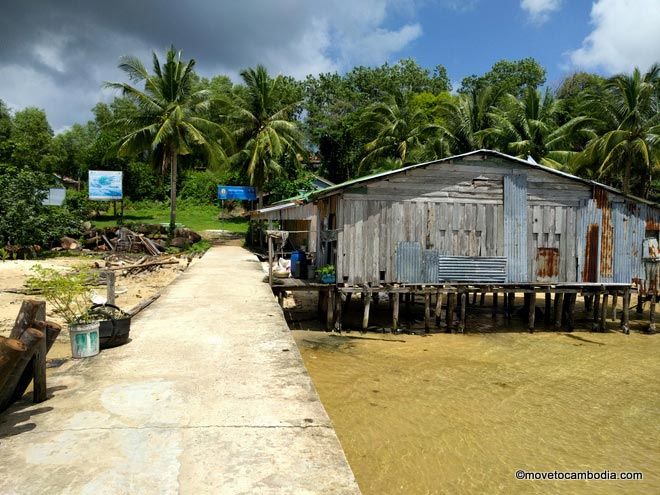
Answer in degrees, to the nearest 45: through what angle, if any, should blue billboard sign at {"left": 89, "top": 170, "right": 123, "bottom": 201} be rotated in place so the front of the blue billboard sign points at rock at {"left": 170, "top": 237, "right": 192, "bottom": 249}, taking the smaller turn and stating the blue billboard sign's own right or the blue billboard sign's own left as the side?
approximately 45° to the blue billboard sign's own left

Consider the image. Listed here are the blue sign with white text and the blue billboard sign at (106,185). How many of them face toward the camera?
2

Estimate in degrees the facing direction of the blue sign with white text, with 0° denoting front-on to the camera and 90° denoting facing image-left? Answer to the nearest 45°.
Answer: approximately 0°

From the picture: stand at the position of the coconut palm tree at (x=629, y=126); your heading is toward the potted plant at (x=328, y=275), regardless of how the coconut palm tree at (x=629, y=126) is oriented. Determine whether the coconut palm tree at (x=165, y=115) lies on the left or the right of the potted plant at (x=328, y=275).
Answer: right

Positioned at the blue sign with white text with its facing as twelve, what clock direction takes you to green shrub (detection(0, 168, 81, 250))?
The green shrub is roughly at 2 o'clock from the blue sign with white text.

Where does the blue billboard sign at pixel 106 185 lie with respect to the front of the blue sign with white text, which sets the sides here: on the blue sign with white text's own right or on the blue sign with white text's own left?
on the blue sign with white text's own right

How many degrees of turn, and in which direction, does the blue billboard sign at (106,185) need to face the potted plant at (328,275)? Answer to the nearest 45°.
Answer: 0° — it already faces it

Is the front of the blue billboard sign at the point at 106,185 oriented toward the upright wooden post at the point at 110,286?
yes

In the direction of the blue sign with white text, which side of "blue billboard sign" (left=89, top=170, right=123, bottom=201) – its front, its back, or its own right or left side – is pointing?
left

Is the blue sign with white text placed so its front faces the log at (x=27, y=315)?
yes
